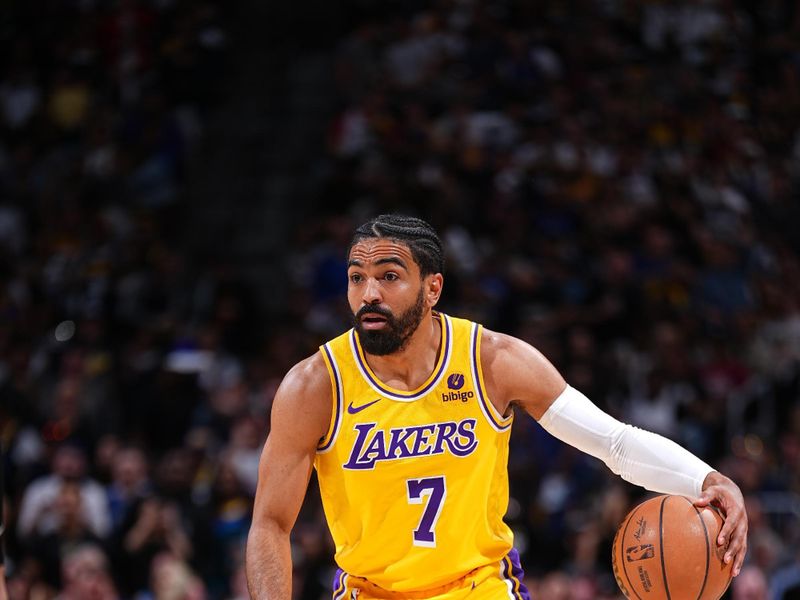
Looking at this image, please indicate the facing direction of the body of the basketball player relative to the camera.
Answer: toward the camera

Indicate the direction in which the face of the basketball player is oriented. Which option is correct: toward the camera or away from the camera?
toward the camera
